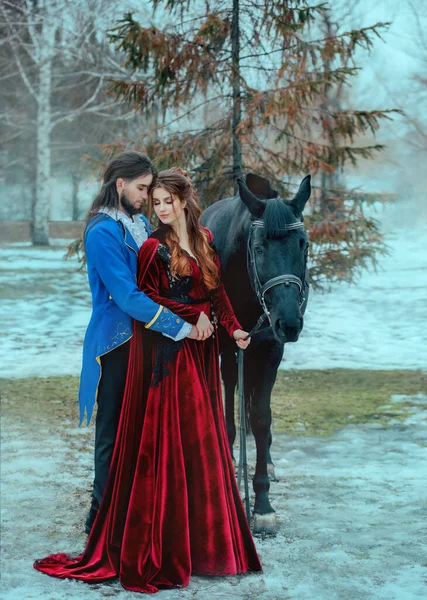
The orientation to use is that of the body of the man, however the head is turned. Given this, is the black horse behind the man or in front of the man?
in front

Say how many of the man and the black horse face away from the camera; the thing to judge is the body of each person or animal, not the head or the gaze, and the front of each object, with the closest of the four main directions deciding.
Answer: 0

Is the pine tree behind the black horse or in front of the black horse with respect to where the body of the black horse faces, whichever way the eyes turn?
behind

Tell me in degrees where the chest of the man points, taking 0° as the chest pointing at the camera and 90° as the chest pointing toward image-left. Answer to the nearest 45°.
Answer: approximately 270°

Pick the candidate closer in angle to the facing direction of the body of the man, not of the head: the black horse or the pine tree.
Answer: the black horse

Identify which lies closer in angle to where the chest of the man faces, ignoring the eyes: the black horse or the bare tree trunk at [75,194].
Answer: the black horse

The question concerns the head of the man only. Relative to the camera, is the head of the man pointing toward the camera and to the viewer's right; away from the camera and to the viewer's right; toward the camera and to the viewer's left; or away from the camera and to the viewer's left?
toward the camera and to the viewer's right

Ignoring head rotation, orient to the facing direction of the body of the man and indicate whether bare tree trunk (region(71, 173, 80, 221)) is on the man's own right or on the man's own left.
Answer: on the man's own left

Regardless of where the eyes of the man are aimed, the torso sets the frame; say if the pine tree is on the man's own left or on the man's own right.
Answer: on the man's own left

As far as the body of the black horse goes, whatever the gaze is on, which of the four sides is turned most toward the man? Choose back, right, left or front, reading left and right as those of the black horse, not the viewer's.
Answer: right
